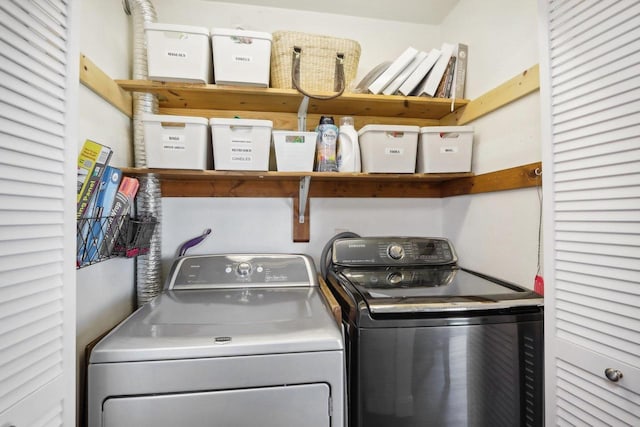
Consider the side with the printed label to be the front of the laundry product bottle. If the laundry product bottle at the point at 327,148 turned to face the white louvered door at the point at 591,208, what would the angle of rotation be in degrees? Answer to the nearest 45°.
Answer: approximately 45° to its left

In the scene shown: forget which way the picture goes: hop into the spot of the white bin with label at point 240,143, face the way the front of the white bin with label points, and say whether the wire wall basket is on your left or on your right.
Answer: on your right

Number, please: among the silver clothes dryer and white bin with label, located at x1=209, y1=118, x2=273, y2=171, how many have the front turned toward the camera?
2

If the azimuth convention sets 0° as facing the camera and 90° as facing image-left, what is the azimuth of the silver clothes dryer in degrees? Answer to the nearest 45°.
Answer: approximately 0°

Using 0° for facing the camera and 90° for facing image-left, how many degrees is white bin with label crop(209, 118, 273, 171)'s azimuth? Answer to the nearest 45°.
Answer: approximately 0°
